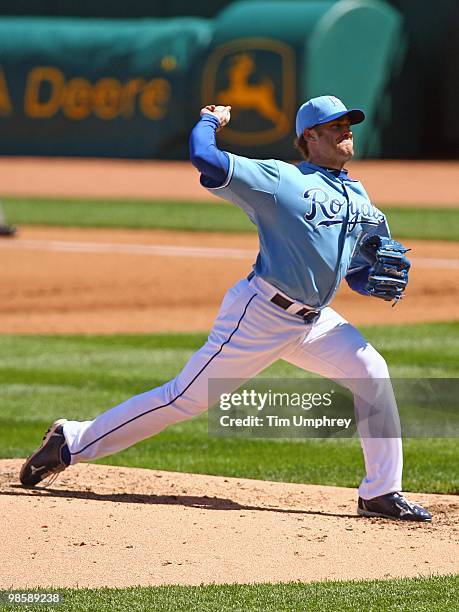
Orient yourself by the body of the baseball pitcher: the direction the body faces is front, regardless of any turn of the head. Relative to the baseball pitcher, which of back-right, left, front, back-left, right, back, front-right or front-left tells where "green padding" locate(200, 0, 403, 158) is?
back-left

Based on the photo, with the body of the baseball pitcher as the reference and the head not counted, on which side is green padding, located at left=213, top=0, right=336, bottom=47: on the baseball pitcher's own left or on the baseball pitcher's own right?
on the baseball pitcher's own left

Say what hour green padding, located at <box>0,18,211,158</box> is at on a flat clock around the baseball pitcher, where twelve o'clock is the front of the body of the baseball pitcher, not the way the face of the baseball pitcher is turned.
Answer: The green padding is roughly at 7 o'clock from the baseball pitcher.

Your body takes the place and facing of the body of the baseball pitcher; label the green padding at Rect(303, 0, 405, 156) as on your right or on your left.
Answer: on your left

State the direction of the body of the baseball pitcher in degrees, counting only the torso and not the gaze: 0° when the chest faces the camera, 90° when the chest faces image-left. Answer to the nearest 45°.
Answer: approximately 315°
